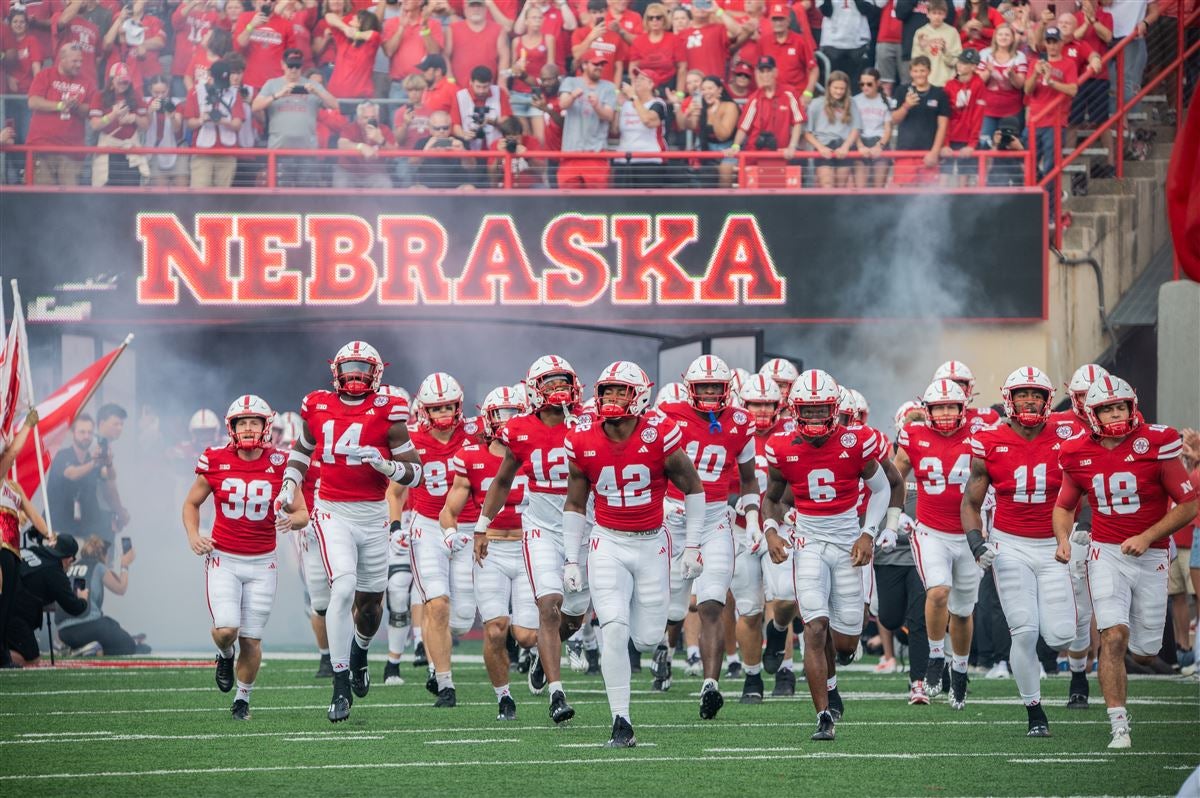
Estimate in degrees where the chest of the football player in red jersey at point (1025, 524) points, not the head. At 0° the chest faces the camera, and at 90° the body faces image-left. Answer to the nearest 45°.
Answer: approximately 0°

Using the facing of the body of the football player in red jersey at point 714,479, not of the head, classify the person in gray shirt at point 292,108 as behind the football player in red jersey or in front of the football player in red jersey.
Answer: behind

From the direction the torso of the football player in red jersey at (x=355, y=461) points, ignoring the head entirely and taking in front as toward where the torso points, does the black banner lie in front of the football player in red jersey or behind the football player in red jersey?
behind

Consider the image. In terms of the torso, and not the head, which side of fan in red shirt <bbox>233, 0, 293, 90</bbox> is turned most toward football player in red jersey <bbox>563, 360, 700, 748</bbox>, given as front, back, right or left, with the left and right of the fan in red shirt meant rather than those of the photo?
front

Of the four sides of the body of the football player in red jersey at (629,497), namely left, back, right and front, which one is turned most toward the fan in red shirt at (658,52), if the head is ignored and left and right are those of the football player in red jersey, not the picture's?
back

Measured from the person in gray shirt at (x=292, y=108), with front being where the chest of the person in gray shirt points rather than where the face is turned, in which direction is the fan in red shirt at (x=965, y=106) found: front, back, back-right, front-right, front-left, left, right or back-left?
left

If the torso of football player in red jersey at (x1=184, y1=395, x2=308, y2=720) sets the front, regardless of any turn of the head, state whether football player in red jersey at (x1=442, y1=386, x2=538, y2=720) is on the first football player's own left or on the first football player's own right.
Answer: on the first football player's own left

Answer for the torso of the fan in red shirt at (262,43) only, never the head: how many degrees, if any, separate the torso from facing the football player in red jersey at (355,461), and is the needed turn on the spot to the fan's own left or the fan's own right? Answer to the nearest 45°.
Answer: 0° — they already face them

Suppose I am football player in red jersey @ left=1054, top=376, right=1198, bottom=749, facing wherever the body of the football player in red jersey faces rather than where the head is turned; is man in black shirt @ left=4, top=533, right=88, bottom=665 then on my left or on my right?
on my right

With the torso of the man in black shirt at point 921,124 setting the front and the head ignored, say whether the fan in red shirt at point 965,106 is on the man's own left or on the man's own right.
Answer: on the man's own left

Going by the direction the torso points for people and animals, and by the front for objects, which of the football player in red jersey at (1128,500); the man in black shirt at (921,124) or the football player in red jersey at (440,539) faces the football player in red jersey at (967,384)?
the man in black shirt
